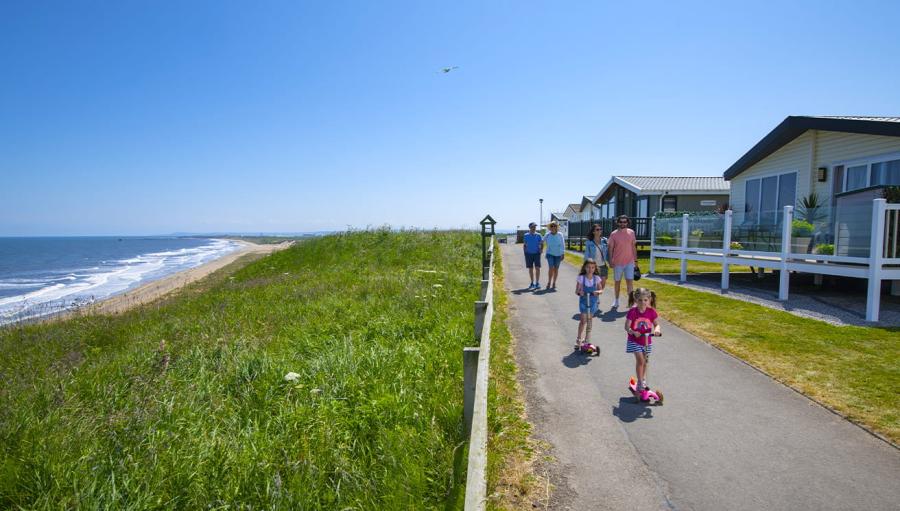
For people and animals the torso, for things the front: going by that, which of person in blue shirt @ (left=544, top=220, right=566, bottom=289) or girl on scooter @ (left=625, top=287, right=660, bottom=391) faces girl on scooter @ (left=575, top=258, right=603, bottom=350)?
the person in blue shirt

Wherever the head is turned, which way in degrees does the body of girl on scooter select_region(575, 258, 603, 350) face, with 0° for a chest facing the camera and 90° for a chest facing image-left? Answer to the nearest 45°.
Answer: approximately 0°

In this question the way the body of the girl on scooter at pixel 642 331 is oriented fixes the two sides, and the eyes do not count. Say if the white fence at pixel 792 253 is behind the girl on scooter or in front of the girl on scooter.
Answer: behind

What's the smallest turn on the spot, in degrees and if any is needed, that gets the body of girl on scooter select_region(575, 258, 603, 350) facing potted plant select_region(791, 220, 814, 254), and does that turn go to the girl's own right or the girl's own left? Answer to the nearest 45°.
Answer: approximately 135° to the girl's own left

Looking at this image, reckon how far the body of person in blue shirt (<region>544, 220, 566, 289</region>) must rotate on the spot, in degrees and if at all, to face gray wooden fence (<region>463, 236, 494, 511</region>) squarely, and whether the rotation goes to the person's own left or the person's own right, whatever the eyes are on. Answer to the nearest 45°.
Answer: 0° — they already face it

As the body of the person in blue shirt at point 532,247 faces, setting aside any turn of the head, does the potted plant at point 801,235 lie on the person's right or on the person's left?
on the person's left

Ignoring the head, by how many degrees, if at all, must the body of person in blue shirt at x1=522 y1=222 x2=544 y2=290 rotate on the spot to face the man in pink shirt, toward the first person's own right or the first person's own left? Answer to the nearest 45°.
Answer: approximately 45° to the first person's own left

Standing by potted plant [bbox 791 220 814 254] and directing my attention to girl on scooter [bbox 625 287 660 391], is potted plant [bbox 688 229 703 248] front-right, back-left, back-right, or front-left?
back-right

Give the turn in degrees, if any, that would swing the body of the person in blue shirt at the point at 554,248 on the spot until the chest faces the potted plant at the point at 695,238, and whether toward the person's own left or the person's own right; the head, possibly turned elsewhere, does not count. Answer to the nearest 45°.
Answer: approximately 135° to the person's own left

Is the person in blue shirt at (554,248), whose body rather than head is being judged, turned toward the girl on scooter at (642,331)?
yes

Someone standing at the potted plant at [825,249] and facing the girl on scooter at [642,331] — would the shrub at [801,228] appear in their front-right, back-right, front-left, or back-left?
back-right

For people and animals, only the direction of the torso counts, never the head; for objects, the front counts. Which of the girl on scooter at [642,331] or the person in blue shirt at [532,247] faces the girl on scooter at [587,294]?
the person in blue shirt
